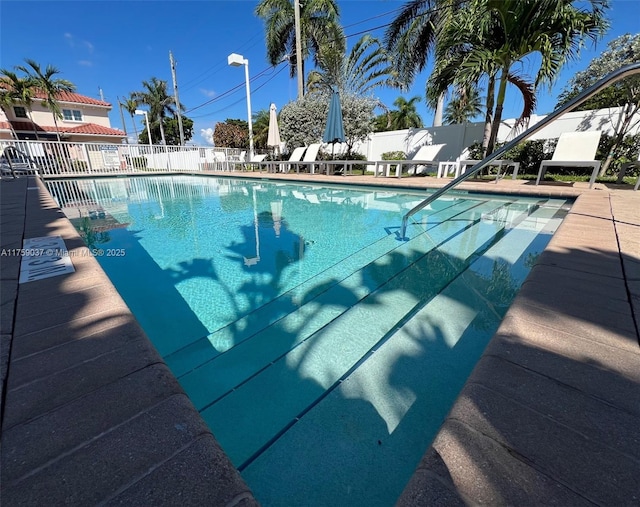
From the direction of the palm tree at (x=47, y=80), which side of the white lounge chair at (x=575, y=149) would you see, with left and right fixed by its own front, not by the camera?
right

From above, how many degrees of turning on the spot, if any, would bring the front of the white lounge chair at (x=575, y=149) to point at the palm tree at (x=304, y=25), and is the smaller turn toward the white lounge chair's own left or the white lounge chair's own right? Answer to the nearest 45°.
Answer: approximately 90° to the white lounge chair's own right

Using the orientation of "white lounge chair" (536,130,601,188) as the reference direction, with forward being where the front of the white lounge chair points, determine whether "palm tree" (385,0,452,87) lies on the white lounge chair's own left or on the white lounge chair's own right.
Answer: on the white lounge chair's own right

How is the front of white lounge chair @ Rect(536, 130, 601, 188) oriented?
toward the camera

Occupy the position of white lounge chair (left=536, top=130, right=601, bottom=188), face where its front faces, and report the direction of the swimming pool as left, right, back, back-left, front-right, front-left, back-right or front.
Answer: front

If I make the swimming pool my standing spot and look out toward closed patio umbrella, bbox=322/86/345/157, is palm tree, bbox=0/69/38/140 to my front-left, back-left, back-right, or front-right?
front-left

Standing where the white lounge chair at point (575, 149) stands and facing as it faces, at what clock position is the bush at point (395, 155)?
The bush is roughly at 4 o'clock from the white lounge chair.

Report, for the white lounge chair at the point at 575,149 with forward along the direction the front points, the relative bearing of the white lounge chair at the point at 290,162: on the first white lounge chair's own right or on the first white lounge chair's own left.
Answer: on the first white lounge chair's own right

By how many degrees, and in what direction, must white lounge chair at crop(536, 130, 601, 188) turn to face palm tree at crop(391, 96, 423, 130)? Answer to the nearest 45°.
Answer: approximately 135° to its right

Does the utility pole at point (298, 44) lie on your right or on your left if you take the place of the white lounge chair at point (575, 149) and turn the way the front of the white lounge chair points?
on your right
